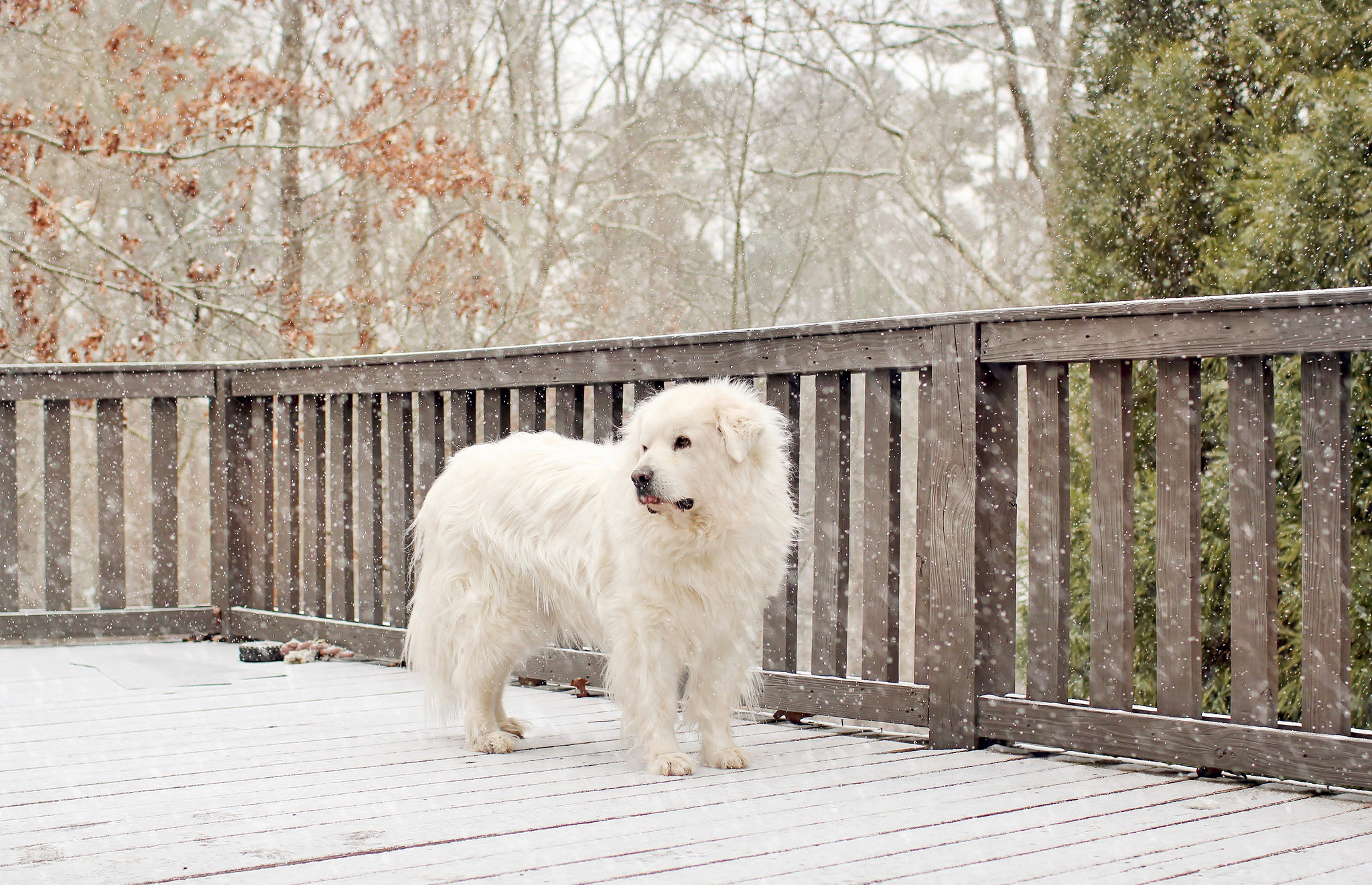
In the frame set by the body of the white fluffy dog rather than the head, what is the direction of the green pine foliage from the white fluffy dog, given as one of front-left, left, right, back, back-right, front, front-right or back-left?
left

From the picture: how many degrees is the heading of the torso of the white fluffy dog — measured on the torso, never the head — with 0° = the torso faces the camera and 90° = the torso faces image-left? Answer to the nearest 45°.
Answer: approximately 315°
